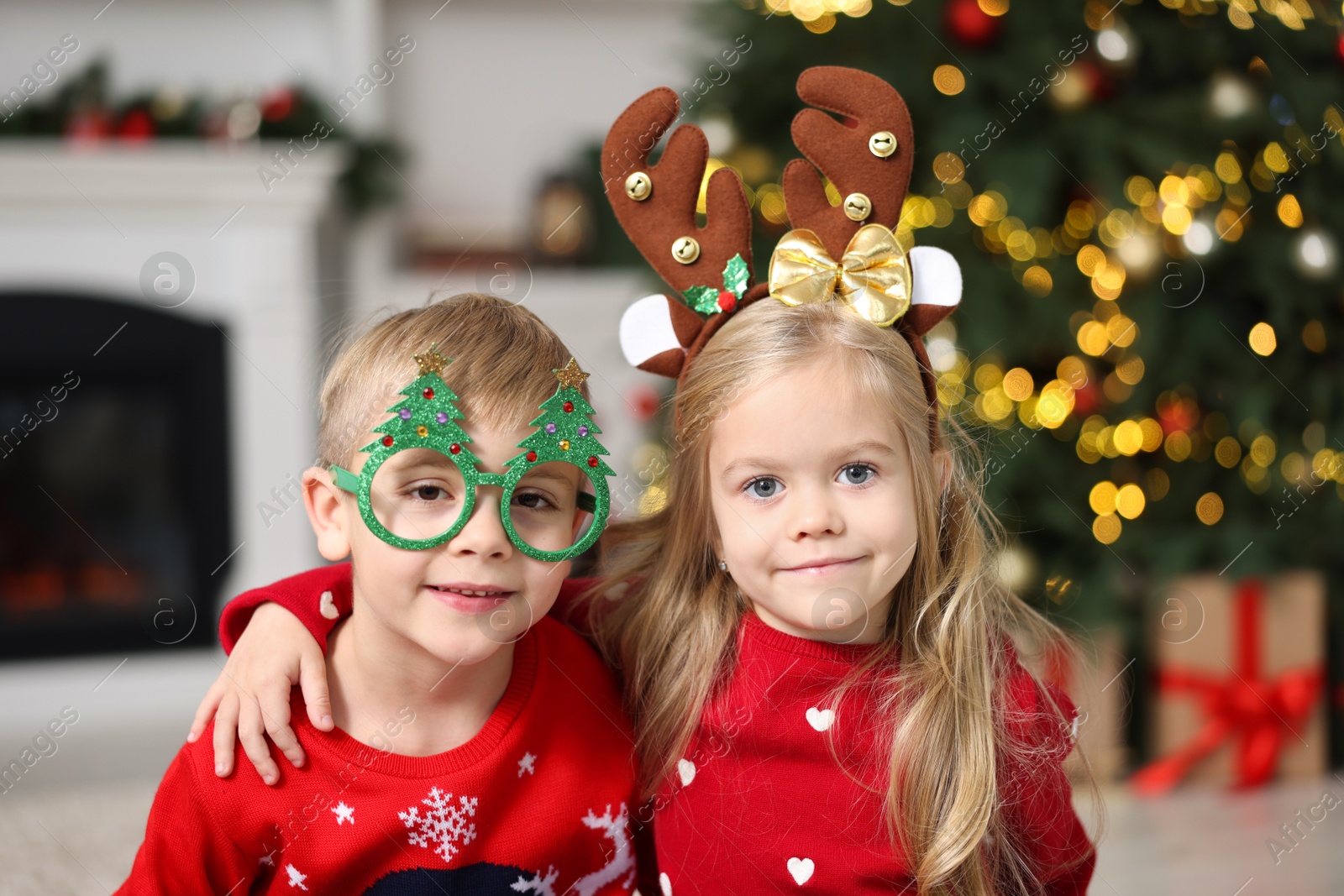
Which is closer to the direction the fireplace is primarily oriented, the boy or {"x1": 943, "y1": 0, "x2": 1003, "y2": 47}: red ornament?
the boy

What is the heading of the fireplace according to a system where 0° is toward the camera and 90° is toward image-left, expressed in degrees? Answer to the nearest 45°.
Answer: approximately 0°

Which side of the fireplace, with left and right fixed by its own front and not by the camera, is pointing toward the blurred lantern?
left

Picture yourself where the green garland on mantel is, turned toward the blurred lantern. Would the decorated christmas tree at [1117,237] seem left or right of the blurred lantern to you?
right

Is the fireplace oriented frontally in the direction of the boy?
yes

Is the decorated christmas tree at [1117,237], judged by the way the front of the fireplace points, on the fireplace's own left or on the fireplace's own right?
on the fireplace's own left

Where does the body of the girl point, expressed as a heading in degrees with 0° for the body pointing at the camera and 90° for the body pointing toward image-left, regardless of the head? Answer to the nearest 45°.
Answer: approximately 0°

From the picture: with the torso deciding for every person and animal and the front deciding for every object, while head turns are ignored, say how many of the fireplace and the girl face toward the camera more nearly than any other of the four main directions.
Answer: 2
